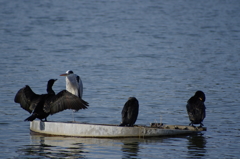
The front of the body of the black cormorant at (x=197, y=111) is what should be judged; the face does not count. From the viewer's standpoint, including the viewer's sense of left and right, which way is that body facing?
facing the viewer and to the right of the viewer

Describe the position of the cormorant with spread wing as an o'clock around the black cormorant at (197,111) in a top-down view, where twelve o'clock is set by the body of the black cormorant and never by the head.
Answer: The cormorant with spread wing is roughly at 4 o'clock from the black cormorant.
